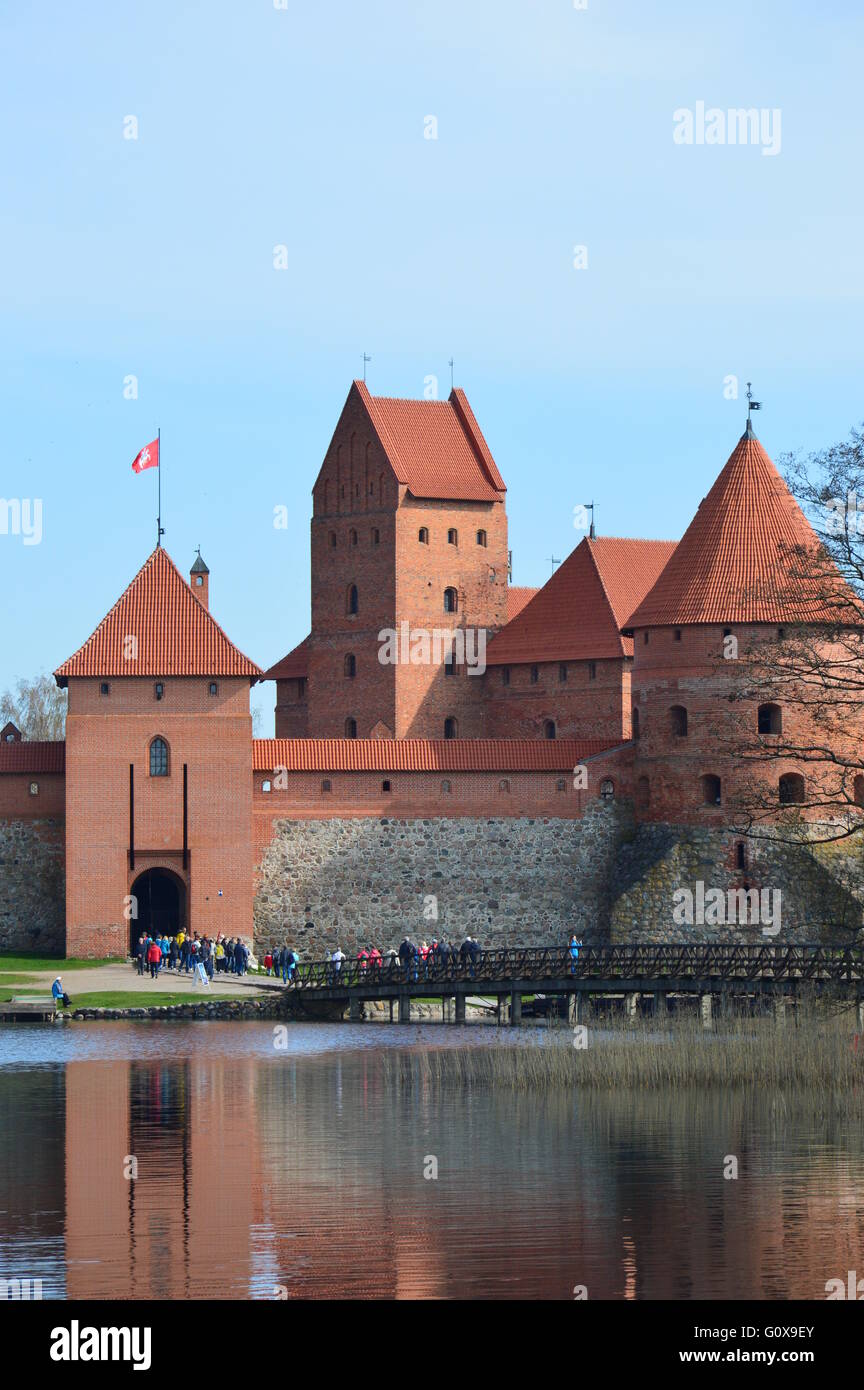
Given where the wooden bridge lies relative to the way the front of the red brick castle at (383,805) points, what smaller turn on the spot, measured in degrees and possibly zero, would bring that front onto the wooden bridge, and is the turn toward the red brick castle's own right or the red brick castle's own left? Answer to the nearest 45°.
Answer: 0° — it already faces it

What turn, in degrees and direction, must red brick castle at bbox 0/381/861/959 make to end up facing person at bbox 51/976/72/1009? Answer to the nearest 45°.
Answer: approximately 45° to its right

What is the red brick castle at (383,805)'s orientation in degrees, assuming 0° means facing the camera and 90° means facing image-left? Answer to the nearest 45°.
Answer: approximately 0°
